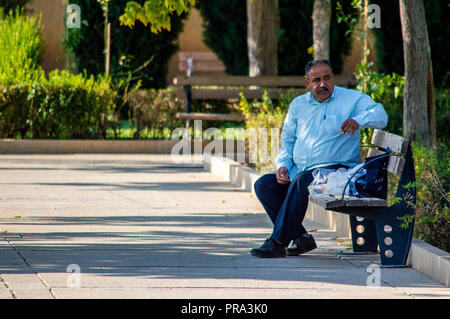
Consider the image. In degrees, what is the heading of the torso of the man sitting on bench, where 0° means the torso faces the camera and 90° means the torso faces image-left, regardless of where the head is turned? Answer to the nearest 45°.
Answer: approximately 45°

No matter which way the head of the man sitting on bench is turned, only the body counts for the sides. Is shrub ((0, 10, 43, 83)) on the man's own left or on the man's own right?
on the man's own right

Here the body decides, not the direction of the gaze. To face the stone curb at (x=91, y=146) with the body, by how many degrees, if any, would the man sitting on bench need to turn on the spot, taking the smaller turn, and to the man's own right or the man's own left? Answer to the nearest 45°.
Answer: approximately 90° to the man's own right

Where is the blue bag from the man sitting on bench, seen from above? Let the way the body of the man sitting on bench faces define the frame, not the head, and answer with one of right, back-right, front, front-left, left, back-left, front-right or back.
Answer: left

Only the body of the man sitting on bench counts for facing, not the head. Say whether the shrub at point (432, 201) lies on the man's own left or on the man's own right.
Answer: on the man's own left

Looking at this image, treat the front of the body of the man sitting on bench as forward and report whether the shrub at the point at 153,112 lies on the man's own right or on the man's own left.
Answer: on the man's own right
